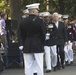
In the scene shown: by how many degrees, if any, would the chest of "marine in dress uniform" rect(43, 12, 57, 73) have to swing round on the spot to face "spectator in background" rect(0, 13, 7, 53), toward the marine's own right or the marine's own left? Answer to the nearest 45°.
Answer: approximately 90° to the marine's own right

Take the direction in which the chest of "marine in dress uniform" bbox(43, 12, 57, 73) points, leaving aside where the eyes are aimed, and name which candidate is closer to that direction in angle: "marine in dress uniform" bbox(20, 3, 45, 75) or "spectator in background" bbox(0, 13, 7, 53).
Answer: the marine in dress uniform

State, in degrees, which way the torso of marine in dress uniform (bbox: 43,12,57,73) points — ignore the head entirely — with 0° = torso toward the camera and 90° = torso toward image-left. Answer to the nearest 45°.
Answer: approximately 45°
